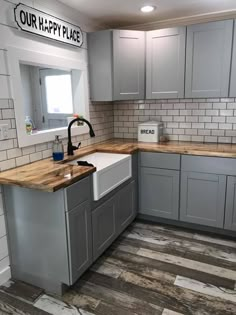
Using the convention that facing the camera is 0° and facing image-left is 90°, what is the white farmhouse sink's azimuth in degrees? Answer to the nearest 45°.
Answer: approximately 315°

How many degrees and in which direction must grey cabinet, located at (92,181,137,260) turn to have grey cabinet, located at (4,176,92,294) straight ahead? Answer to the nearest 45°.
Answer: approximately 90° to its right

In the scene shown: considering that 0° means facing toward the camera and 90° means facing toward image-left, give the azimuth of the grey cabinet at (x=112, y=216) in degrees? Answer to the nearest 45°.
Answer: approximately 315°

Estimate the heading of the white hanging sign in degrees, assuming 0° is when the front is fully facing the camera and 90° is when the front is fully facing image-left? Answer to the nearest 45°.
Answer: approximately 315°

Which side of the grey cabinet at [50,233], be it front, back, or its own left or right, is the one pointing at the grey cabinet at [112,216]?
left
